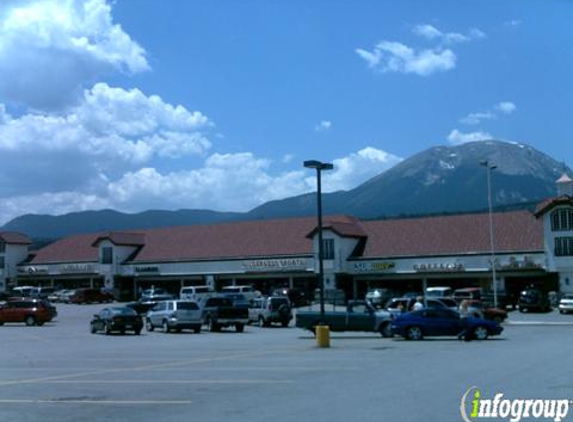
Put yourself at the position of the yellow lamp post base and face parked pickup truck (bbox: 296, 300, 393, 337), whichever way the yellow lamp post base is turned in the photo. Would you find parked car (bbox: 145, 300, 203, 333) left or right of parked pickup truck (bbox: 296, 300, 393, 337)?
left

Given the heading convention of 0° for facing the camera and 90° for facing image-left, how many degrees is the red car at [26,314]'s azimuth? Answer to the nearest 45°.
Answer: approximately 135°

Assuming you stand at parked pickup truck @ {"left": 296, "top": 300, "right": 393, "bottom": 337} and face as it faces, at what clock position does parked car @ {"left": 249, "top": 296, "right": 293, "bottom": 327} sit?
parked car @ {"left": 249, "top": 296, "right": 293, "bottom": 327} is roughly at 8 o'clock from parked pickup truck @ {"left": 296, "top": 300, "right": 393, "bottom": 337}.

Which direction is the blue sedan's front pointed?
to the viewer's right

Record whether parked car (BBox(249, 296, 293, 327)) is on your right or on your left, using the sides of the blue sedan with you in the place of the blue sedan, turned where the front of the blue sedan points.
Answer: on your left
